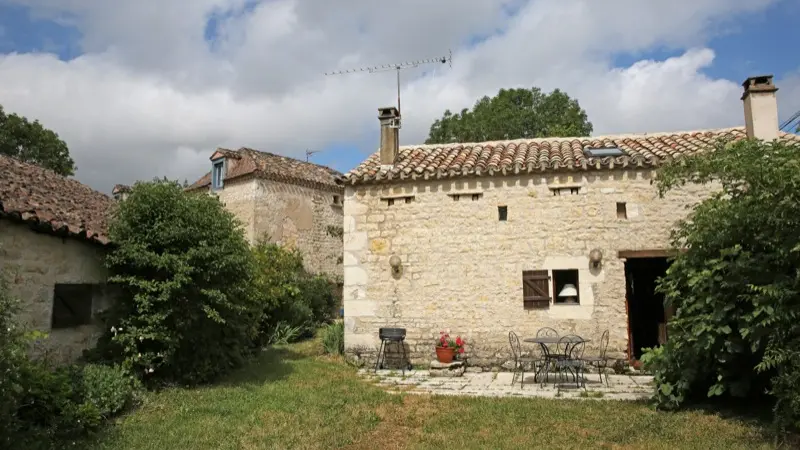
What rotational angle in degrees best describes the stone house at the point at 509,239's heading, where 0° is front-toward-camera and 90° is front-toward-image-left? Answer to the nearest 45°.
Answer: approximately 0°

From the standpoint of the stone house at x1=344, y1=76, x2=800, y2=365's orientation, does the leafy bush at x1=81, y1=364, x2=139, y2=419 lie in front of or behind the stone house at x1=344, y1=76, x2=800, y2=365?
in front

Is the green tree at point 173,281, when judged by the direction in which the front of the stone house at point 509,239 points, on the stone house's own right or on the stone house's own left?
on the stone house's own right

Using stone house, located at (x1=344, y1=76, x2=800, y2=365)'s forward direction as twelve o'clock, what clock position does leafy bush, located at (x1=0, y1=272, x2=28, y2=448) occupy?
The leafy bush is roughly at 1 o'clock from the stone house.

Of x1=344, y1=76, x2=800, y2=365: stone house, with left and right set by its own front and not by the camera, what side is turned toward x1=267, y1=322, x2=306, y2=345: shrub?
right

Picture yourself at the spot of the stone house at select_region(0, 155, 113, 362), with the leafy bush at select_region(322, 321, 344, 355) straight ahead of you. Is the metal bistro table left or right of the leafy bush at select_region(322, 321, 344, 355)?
right

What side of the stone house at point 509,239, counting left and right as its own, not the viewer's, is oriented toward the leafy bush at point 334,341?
right

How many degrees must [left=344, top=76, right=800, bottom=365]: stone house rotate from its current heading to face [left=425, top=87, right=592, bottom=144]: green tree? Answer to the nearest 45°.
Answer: approximately 180°
